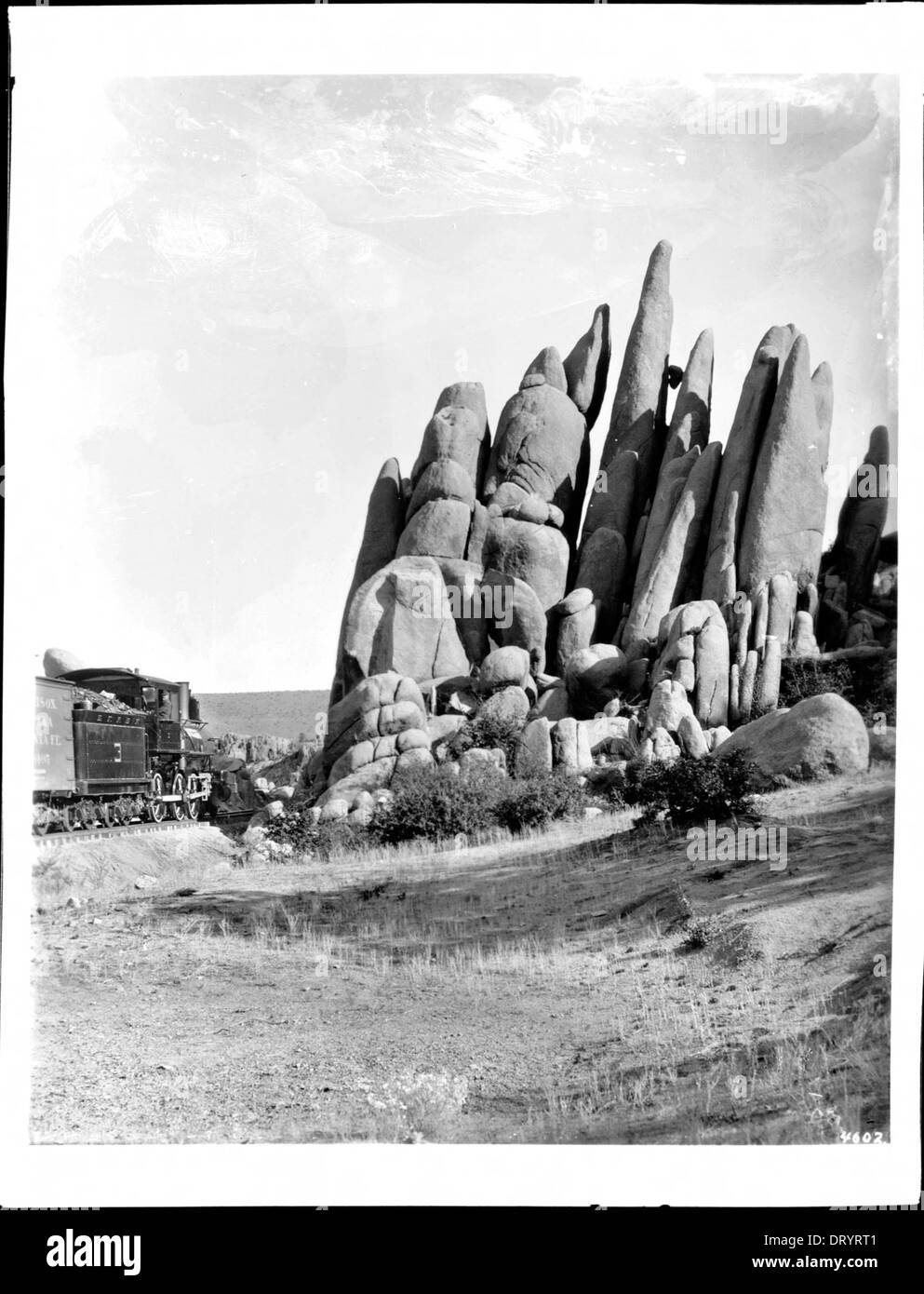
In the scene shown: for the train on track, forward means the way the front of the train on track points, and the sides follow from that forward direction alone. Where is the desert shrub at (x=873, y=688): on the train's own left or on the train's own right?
on the train's own right

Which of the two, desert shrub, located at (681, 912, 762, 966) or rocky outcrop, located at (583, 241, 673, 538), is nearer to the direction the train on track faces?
the rocky outcrop

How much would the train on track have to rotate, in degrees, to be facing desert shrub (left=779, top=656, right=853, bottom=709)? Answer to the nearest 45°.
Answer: approximately 45° to its right

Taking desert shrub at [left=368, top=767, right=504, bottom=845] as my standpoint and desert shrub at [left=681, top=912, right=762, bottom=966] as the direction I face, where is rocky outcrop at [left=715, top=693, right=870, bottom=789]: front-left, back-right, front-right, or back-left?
back-left

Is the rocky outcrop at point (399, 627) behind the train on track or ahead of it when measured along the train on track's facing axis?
ahead

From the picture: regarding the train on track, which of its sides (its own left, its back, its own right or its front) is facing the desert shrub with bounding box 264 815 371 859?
right

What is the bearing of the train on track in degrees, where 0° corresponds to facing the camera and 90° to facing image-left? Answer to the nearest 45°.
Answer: approximately 225°

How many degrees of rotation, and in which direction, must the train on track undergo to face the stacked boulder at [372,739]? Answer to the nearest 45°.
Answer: approximately 45° to its right
